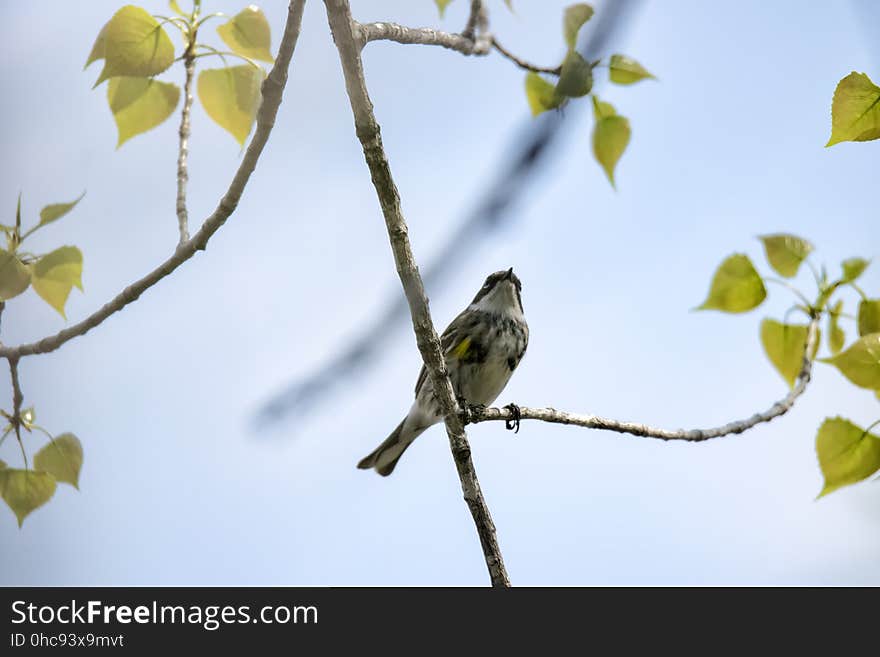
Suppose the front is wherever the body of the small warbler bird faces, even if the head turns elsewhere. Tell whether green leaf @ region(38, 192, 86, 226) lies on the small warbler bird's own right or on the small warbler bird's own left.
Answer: on the small warbler bird's own right

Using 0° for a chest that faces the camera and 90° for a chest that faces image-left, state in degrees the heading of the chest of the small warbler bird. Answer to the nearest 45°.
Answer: approximately 315°
